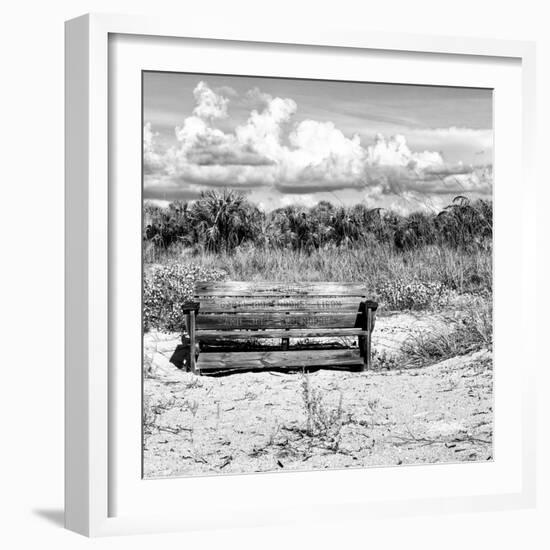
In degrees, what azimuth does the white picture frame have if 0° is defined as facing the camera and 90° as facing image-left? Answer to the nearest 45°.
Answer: approximately 315°
